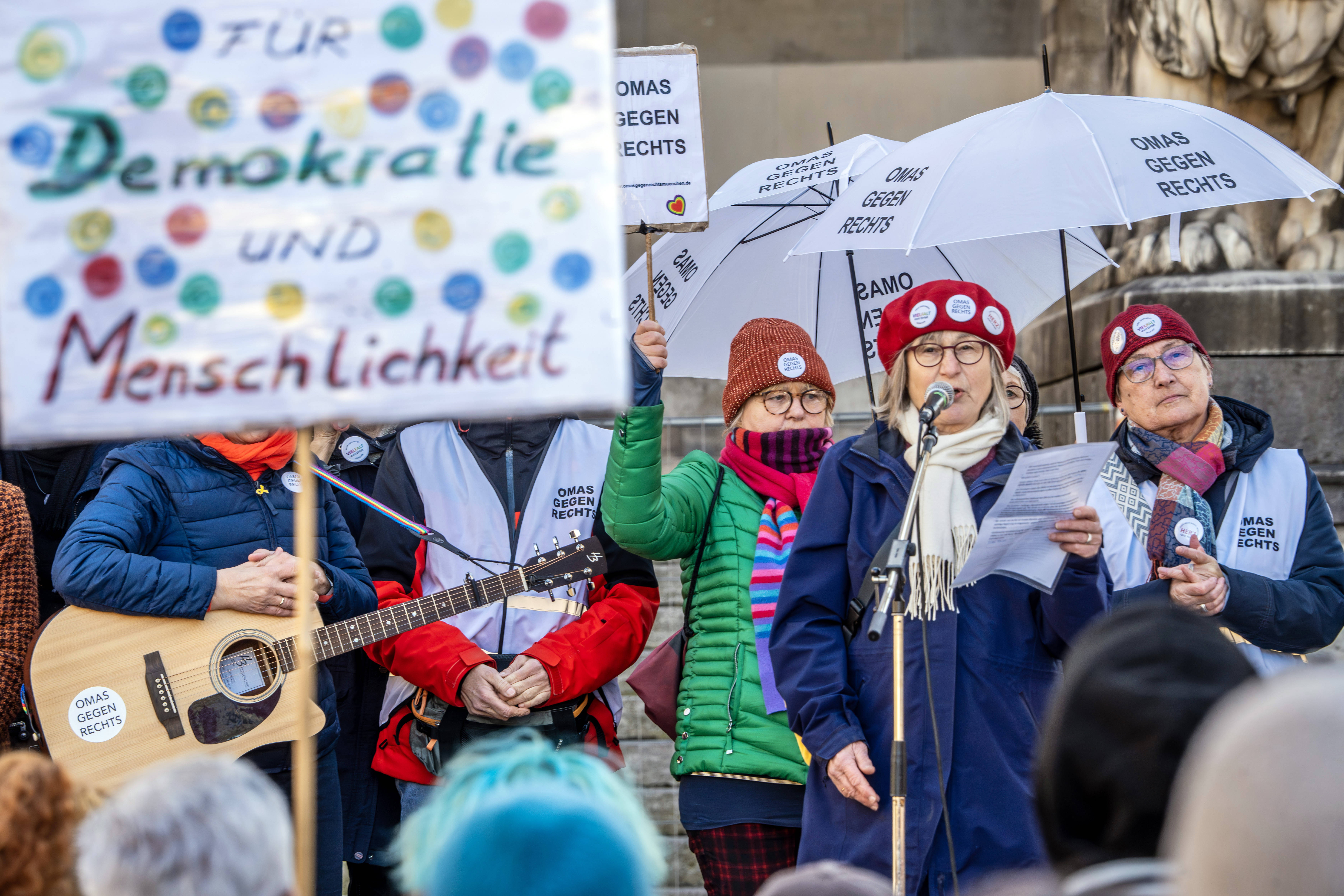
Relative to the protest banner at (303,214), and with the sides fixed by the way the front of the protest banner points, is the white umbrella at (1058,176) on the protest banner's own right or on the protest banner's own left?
on the protest banner's own left

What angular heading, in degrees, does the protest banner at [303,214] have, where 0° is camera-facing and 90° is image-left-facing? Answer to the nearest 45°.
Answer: approximately 0°

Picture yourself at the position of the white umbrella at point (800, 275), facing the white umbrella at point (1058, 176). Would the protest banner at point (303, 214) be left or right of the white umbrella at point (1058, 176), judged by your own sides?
right

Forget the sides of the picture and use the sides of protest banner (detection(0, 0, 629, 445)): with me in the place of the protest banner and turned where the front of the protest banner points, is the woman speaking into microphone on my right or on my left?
on my left

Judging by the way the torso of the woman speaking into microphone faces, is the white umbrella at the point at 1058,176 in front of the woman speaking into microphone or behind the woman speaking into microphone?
behind

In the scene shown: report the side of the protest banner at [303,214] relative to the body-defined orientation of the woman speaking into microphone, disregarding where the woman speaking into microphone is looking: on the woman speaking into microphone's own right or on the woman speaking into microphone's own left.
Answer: on the woman speaking into microphone's own right

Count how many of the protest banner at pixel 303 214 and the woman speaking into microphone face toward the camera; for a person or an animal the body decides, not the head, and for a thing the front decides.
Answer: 2

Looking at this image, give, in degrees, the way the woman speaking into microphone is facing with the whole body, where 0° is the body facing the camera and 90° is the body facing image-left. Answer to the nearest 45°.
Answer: approximately 0°

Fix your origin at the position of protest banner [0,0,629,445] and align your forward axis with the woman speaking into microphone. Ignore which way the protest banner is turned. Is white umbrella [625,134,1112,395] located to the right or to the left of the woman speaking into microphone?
left
